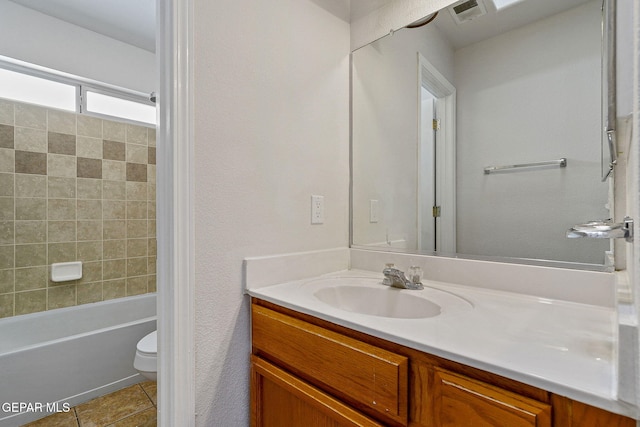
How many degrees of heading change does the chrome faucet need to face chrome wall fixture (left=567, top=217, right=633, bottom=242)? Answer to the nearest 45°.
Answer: approximately 90° to its left

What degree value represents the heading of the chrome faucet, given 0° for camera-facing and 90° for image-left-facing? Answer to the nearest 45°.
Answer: approximately 45°

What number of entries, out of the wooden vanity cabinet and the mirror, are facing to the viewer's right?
0

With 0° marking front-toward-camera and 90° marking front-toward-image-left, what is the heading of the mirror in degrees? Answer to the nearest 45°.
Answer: approximately 45°

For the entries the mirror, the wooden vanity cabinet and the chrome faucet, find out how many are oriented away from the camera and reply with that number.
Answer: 0

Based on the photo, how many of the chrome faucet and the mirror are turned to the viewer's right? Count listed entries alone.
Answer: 0

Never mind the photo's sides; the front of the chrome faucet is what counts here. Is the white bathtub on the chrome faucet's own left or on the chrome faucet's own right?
on the chrome faucet's own right

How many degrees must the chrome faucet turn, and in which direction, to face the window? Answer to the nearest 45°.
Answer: approximately 45° to its right

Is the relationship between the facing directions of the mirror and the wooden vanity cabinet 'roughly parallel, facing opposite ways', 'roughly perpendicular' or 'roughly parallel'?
roughly parallel

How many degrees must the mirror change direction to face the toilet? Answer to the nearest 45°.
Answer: approximately 45° to its right

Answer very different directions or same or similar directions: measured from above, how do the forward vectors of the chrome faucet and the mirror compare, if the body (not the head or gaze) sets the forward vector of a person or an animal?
same or similar directions
